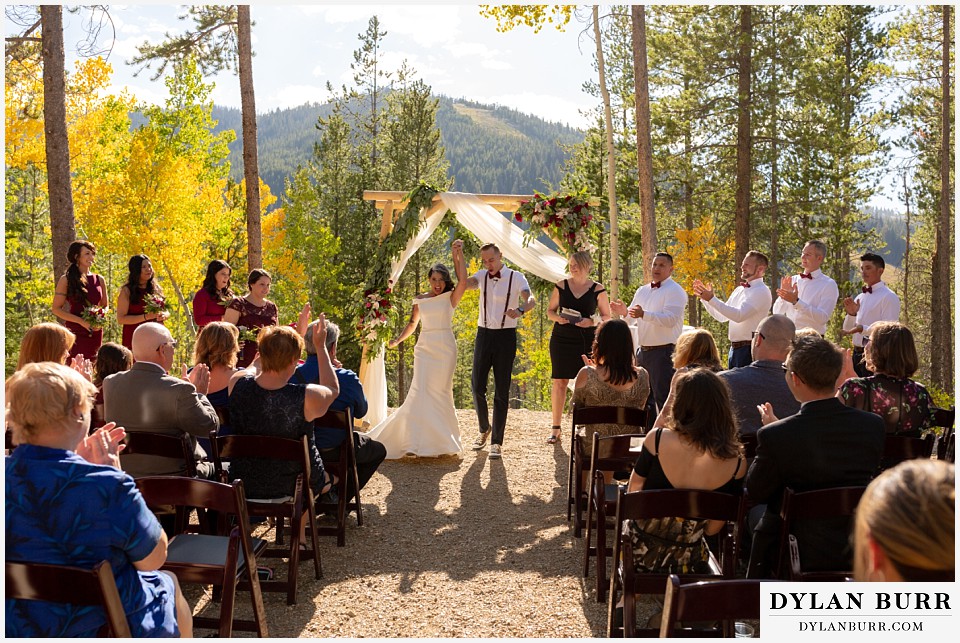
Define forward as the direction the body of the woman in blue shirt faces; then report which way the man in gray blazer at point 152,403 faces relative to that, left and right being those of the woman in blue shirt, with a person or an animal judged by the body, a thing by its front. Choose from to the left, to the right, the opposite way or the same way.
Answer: the same way

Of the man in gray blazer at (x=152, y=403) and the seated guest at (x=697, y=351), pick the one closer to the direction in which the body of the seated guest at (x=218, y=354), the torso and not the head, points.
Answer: the seated guest

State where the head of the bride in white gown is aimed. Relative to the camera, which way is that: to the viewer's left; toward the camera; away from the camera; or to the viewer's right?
toward the camera

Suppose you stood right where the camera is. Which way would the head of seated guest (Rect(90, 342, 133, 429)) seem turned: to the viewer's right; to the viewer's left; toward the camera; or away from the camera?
away from the camera

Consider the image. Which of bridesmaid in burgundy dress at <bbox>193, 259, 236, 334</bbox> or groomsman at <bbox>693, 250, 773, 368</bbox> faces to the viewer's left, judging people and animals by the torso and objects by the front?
the groomsman

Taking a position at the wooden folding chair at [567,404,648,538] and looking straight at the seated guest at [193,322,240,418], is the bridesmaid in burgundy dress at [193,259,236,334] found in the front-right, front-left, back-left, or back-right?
front-right

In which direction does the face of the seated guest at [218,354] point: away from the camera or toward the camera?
away from the camera

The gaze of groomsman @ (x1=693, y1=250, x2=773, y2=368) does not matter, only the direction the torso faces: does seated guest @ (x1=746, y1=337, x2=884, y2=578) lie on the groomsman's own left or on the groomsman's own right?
on the groomsman's own left

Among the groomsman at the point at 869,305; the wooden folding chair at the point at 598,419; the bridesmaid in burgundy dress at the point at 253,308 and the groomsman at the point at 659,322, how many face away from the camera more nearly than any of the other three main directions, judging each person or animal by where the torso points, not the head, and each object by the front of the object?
1

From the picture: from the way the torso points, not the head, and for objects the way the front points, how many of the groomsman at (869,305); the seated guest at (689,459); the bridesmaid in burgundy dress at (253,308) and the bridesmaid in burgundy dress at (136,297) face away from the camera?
1

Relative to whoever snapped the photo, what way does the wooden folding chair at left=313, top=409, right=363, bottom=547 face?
facing away from the viewer and to the right of the viewer

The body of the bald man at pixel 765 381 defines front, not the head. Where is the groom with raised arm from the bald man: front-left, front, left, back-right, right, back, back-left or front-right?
front

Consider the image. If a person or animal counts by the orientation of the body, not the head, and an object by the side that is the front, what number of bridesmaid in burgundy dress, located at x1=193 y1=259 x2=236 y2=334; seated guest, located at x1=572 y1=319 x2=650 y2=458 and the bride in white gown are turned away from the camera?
1

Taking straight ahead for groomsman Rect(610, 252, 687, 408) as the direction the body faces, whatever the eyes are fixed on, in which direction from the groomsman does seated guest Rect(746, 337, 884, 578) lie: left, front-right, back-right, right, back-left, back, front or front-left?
front-left

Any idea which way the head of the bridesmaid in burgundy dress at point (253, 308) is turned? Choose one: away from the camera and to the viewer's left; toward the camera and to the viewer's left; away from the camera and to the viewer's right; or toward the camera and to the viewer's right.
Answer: toward the camera and to the viewer's right

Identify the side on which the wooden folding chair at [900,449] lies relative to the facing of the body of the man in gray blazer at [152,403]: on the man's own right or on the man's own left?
on the man's own right

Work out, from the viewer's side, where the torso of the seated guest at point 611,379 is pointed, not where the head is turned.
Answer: away from the camera

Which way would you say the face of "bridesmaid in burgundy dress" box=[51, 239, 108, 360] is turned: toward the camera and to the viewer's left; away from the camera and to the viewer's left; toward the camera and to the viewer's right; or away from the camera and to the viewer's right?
toward the camera and to the viewer's right

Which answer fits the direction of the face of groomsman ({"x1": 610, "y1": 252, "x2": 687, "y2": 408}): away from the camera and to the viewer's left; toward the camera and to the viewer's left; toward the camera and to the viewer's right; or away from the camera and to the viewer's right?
toward the camera and to the viewer's left

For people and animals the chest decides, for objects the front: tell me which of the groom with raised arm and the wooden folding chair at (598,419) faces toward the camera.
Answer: the groom with raised arm

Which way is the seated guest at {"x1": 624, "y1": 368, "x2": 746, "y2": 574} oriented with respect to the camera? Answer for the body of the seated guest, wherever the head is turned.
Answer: away from the camera
